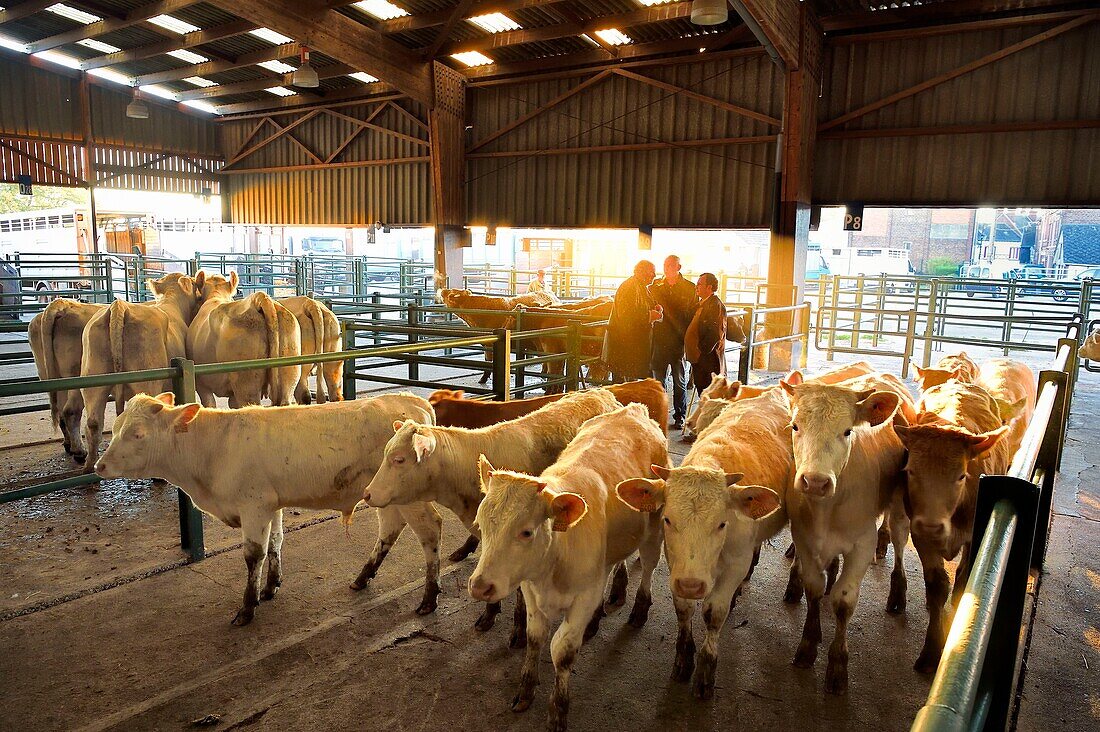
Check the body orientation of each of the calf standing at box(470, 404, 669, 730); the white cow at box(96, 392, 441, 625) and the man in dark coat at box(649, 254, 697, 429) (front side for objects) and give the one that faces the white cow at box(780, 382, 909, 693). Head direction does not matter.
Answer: the man in dark coat

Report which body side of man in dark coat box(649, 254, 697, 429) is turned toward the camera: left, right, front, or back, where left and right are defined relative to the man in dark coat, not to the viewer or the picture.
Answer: front

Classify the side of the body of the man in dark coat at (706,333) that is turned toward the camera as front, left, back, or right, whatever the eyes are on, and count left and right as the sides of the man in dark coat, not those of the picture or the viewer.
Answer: left

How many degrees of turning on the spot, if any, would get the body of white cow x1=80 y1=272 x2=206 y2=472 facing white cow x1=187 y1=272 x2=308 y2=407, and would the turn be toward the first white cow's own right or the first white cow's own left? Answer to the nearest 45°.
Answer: approximately 45° to the first white cow's own right

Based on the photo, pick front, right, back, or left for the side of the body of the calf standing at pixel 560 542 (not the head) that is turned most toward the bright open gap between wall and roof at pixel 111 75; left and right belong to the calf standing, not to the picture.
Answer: right

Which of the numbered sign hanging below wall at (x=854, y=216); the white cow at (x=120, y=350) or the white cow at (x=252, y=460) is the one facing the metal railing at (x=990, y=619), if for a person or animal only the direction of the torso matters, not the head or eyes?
the numbered sign hanging below wall

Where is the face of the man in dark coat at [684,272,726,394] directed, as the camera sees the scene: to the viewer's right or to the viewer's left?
to the viewer's left

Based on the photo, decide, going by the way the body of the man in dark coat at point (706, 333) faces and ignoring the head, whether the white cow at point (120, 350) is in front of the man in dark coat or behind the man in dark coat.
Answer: in front

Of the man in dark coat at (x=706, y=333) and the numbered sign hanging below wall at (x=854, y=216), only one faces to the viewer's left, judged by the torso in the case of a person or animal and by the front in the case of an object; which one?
the man in dark coat

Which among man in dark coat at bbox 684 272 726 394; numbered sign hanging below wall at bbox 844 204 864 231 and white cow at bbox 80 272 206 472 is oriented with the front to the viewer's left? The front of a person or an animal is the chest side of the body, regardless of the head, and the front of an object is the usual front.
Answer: the man in dark coat

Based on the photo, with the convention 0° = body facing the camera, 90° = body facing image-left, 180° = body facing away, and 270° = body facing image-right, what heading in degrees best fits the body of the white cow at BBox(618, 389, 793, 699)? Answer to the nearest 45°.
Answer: approximately 45°

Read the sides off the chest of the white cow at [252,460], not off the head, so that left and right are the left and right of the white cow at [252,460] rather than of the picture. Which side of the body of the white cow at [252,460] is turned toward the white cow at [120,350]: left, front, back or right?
right

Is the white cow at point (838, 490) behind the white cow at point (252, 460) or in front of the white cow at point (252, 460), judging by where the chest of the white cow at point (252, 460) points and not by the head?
behind

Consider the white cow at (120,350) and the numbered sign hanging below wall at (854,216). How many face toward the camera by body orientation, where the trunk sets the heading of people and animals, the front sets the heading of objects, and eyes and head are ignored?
1

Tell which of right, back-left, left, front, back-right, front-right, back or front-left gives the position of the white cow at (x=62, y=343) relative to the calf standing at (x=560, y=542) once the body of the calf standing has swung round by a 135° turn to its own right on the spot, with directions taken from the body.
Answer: front-left

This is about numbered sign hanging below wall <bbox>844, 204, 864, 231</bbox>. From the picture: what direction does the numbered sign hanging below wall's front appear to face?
toward the camera

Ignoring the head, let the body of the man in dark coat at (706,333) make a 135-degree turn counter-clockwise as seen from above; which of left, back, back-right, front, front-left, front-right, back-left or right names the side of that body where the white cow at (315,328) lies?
back-right

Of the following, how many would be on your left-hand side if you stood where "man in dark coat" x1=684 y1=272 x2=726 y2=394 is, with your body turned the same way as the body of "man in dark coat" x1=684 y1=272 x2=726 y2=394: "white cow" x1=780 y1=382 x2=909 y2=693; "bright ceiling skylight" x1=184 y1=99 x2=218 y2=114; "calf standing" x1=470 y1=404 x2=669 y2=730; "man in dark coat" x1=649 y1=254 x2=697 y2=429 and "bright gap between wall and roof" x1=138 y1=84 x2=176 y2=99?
2

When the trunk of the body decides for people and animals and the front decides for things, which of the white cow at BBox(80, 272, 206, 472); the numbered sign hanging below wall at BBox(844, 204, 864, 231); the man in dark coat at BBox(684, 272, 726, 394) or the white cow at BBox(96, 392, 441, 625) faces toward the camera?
the numbered sign hanging below wall
